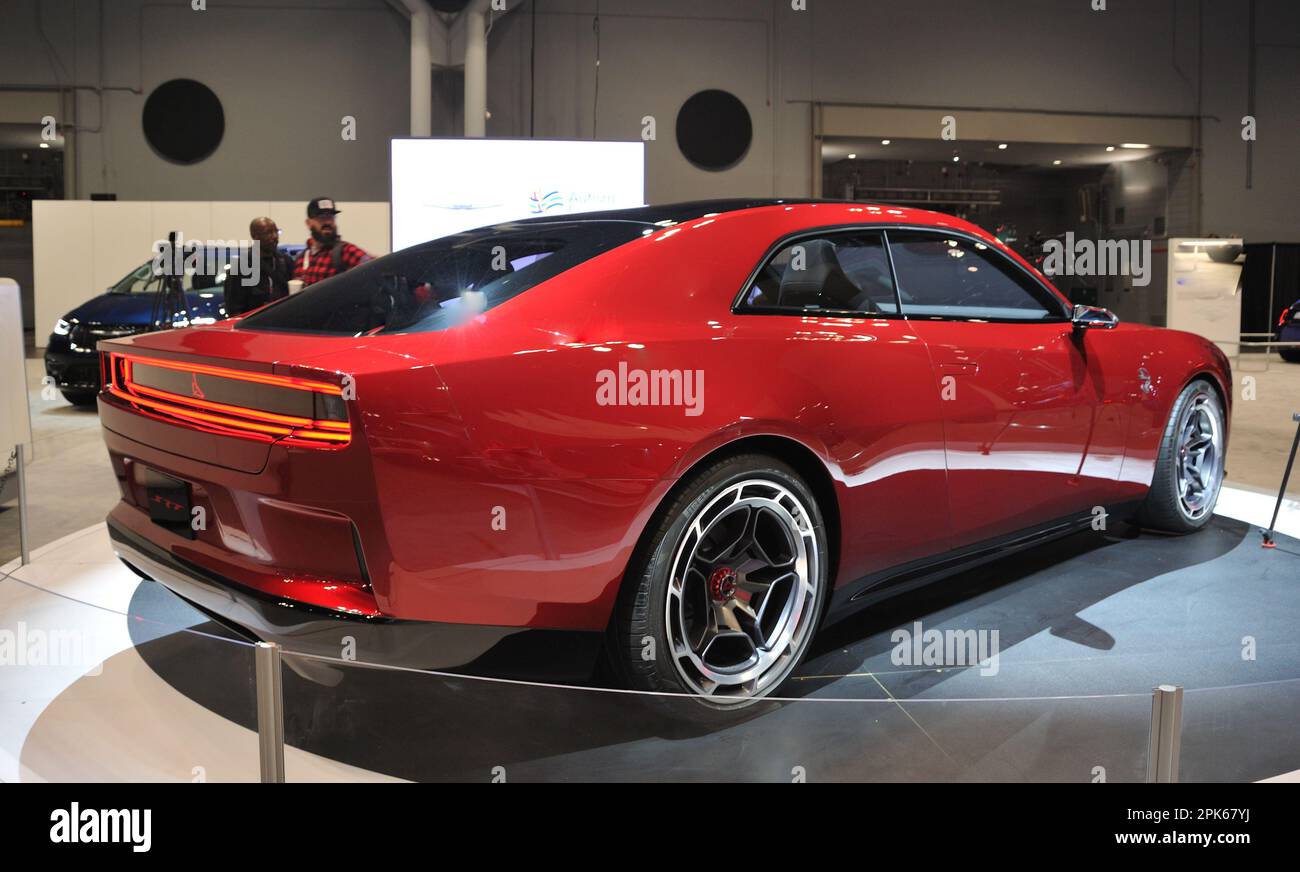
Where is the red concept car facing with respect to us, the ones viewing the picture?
facing away from the viewer and to the right of the viewer

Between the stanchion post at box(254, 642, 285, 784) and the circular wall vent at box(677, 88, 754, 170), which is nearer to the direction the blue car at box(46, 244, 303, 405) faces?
the stanchion post

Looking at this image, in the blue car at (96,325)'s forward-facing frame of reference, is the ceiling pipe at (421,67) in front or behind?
behind

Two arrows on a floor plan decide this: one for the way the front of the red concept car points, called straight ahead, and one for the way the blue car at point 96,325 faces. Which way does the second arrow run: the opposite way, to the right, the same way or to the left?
the opposite way

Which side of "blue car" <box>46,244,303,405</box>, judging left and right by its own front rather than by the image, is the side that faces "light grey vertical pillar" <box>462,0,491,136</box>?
back

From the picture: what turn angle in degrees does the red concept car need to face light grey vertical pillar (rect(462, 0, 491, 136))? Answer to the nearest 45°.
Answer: approximately 45° to its left

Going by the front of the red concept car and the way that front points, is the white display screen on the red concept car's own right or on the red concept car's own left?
on the red concept car's own left

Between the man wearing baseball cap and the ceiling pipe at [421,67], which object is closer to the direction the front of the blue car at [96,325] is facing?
the man wearing baseball cap

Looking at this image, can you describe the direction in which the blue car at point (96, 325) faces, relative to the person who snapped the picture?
facing the viewer and to the left of the viewer
